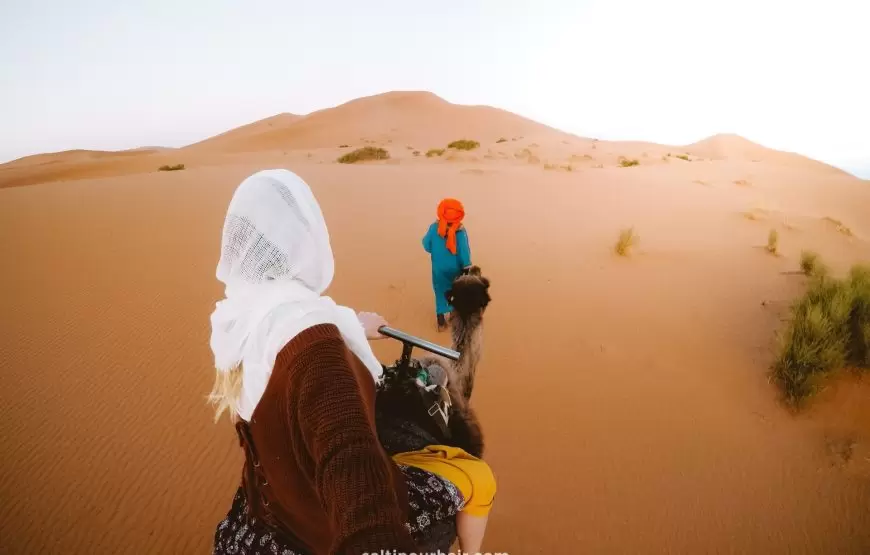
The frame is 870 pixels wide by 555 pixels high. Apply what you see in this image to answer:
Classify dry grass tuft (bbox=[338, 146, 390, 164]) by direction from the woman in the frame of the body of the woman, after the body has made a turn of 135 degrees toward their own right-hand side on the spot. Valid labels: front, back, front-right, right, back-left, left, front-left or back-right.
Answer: back

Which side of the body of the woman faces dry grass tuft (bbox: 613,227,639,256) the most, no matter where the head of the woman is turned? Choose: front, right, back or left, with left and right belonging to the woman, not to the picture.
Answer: front

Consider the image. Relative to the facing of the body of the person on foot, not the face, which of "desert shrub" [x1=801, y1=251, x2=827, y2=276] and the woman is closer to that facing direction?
the desert shrub

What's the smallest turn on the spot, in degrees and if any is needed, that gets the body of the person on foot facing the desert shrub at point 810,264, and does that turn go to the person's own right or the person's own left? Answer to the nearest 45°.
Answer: approximately 90° to the person's own right

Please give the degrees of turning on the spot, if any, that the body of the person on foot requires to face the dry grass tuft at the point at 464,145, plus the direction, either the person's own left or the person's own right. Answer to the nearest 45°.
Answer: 0° — they already face it

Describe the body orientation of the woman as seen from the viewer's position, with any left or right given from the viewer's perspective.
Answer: facing away from the viewer and to the right of the viewer

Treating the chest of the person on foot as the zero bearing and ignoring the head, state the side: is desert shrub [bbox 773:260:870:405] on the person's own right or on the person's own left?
on the person's own right

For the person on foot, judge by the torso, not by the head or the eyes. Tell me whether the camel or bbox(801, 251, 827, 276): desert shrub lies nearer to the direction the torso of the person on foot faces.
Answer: the desert shrub

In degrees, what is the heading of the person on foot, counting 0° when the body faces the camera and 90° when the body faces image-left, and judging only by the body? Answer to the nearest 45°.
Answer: approximately 180°

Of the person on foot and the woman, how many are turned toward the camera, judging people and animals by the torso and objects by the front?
0
